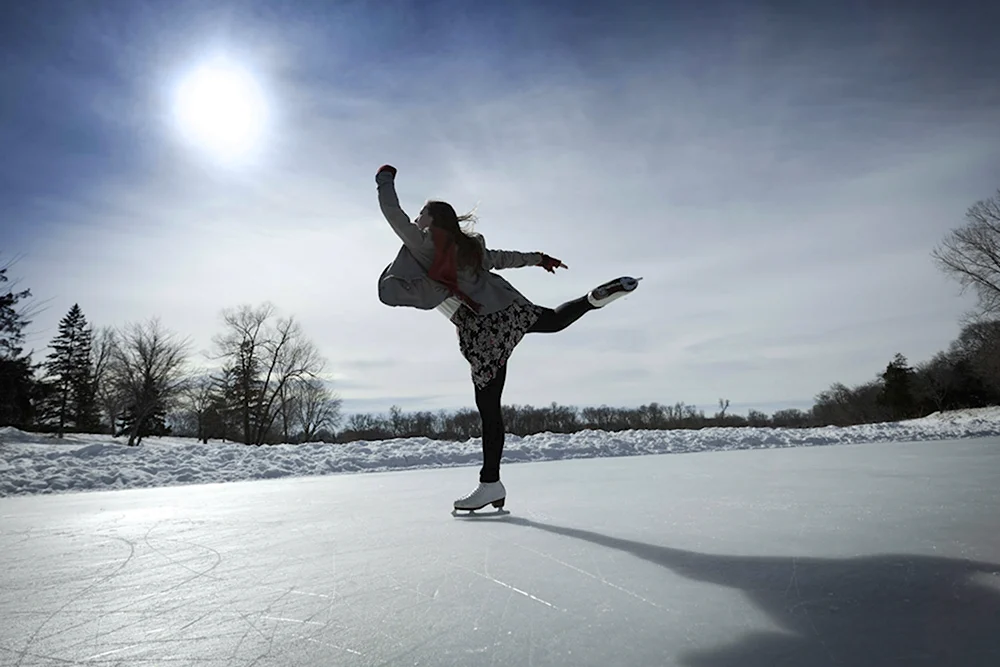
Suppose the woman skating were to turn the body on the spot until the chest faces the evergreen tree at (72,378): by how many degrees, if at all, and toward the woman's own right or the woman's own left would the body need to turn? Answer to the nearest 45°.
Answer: approximately 45° to the woman's own right

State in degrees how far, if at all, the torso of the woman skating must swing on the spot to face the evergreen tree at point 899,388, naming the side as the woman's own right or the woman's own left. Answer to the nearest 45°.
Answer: approximately 135° to the woman's own right

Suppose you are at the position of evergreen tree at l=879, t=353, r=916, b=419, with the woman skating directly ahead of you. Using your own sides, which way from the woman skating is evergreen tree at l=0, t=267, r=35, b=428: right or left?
right

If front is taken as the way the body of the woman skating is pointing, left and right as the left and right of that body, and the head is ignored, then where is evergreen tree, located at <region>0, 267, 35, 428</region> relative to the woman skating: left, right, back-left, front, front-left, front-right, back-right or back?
front-right

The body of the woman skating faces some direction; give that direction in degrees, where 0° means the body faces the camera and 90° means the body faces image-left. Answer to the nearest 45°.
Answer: approximately 90°
